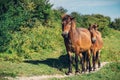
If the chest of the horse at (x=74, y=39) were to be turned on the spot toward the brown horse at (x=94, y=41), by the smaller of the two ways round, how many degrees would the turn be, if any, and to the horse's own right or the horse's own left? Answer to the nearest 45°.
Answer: approximately 180°

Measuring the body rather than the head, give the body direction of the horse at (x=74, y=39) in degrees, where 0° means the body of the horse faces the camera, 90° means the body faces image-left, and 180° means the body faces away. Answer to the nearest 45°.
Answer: approximately 45°
